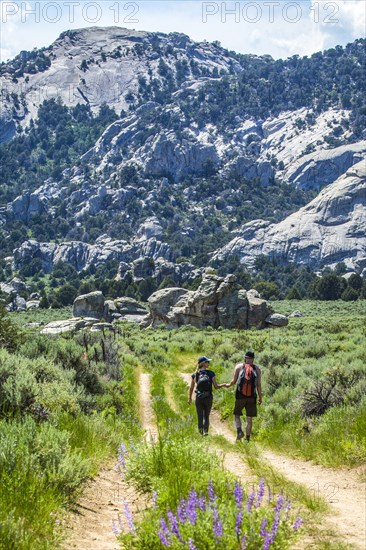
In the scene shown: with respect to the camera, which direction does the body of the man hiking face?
away from the camera

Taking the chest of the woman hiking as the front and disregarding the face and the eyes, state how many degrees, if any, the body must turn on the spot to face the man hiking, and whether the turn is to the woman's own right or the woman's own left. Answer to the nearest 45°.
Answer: approximately 135° to the woman's own right

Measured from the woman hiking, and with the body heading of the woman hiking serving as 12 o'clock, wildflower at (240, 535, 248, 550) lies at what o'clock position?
The wildflower is roughly at 6 o'clock from the woman hiking.

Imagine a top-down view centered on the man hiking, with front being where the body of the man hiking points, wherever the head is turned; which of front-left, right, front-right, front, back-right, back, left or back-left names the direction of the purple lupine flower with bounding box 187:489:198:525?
back

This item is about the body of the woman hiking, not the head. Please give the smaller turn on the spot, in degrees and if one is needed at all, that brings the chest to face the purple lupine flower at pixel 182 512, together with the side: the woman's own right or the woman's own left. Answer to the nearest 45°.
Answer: approximately 180°

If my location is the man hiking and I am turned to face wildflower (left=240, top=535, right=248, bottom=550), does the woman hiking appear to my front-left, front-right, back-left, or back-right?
back-right

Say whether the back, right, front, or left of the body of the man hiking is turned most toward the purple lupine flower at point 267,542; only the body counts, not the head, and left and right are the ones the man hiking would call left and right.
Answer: back

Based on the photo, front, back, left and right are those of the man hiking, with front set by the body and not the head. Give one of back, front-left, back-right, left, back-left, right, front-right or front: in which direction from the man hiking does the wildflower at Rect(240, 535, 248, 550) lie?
back

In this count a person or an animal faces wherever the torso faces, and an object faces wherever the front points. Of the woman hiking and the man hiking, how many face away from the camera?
2

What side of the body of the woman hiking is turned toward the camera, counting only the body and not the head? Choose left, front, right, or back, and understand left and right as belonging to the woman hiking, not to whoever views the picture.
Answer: back
